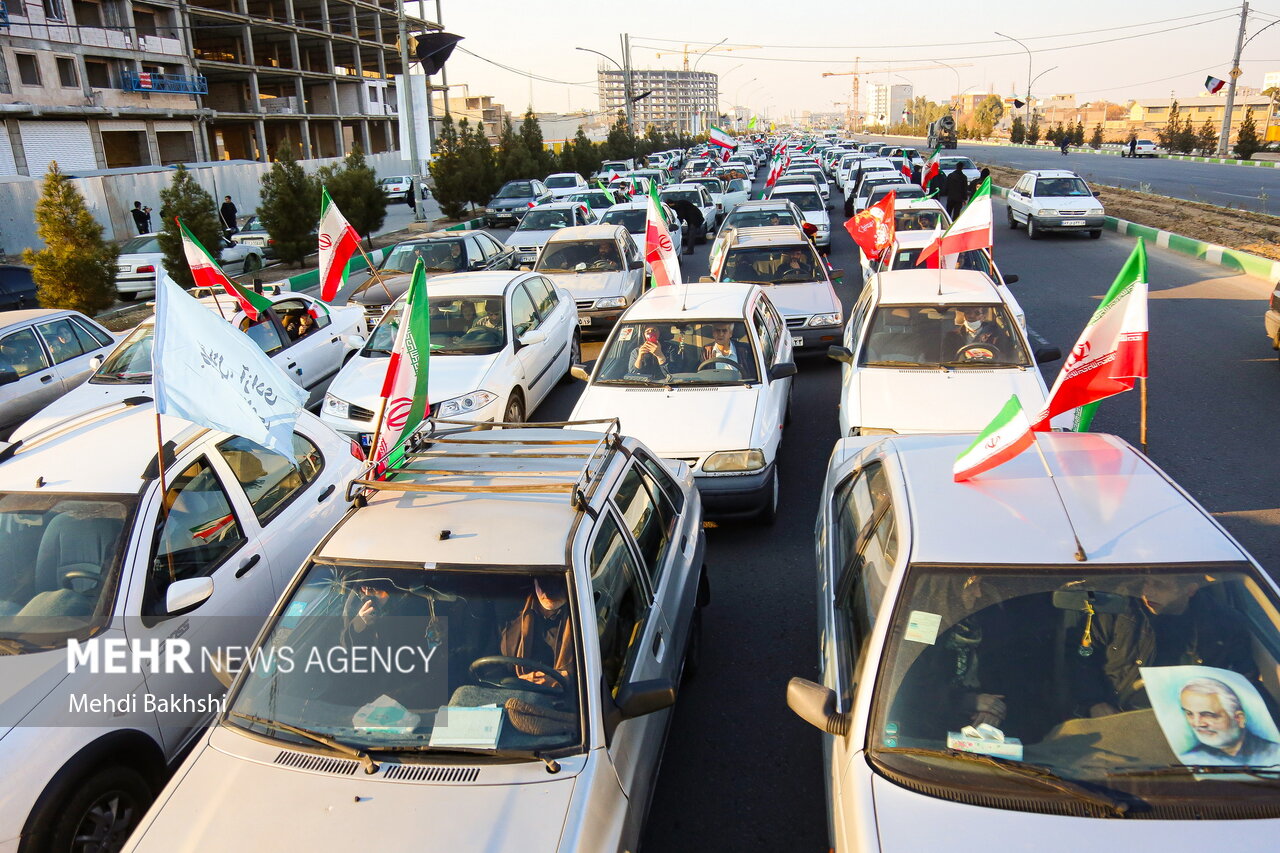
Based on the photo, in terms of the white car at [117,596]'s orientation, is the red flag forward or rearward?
rearward

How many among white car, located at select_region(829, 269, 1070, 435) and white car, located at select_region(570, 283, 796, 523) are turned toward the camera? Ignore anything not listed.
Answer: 2

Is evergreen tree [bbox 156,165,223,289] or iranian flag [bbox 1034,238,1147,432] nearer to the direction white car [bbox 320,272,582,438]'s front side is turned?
the iranian flag

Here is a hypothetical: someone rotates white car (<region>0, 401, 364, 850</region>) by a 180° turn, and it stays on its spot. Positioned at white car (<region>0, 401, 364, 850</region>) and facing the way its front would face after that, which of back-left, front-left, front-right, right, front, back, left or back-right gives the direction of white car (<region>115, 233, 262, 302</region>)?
front-left

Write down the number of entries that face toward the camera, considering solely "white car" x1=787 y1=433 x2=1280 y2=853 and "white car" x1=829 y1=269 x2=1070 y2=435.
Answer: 2

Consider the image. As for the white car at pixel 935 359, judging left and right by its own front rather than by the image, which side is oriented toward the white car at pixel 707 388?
right

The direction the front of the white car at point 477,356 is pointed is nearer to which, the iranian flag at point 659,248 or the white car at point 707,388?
the white car

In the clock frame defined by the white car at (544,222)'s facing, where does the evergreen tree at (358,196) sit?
The evergreen tree is roughly at 3 o'clock from the white car.

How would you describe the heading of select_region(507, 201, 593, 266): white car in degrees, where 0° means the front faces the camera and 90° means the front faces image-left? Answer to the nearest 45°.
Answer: approximately 45°

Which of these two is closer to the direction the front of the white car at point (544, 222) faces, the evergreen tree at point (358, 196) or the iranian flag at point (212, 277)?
the iranian flag

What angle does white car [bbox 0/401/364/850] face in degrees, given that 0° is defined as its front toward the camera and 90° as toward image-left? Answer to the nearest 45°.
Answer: approximately 45°

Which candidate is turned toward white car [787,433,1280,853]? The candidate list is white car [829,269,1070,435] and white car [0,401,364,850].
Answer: white car [829,269,1070,435]

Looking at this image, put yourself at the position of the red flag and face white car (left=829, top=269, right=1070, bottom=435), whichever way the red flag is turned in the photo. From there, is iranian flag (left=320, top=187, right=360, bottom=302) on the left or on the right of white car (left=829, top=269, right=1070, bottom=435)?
right

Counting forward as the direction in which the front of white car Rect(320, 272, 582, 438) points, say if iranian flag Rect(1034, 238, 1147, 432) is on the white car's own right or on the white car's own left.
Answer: on the white car's own left

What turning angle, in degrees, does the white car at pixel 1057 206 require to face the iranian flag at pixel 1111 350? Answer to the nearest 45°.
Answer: approximately 45° to its right
